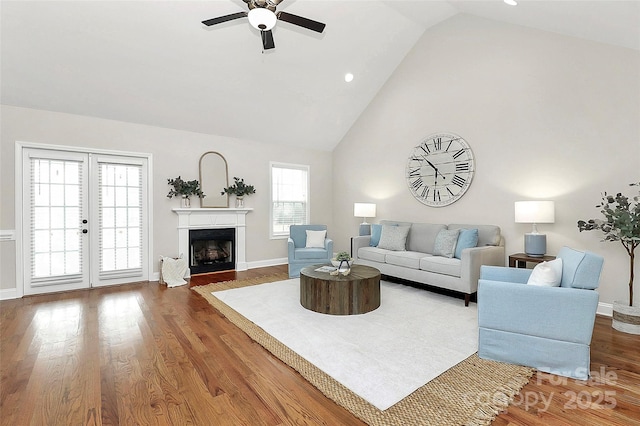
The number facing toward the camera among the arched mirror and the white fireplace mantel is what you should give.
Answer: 2

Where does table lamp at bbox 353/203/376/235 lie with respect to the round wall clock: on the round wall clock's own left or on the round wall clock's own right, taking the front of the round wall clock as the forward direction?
on the round wall clock's own right

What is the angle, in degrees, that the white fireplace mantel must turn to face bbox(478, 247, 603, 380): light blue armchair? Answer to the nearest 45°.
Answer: approximately 45° to its left

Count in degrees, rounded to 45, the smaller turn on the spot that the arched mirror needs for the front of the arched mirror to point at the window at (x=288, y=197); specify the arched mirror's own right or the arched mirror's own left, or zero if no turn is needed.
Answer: approximately 90° to the arched mirror's own left

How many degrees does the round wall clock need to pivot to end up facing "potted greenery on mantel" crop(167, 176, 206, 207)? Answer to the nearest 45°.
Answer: approximately 45° to its right

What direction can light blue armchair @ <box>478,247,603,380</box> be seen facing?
to the viewer's left

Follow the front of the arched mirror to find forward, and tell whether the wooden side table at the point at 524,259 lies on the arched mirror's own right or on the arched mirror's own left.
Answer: on the arched mirror's own left

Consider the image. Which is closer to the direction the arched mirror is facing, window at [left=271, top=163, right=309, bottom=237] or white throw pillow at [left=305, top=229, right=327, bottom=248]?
the white throw pillow

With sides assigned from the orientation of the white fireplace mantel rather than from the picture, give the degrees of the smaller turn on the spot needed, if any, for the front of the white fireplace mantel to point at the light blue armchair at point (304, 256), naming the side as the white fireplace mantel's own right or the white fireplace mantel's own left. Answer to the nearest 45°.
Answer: approximately 45° to the white fireplace mantel's own left

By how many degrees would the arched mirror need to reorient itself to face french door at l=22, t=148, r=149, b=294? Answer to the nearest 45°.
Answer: approximately 90° to its right

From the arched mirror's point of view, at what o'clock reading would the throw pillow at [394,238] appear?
The throw pillow is roughly at 10 o'clock from the arched mirror.
